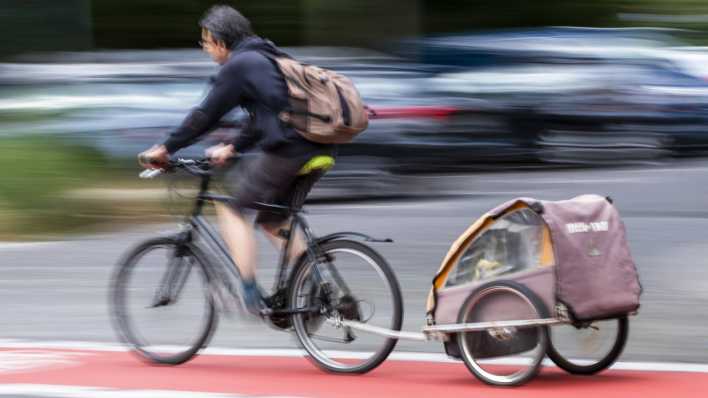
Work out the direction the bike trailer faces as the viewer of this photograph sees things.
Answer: facing away from the viewer and to the left of the viewer

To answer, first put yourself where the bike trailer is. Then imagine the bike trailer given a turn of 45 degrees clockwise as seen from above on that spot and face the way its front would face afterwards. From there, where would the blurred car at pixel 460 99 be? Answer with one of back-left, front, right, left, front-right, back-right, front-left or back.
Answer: front

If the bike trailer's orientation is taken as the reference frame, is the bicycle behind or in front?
in front

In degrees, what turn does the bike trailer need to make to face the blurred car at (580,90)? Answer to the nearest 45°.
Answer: approximately 45° to its right

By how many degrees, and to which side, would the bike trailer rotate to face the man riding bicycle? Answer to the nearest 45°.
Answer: approximately 45° to its left

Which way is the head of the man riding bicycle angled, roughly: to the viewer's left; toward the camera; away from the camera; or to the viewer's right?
to the viewer's left
